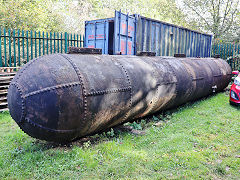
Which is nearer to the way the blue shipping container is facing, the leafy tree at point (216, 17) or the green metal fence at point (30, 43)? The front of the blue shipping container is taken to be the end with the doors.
the green metal fence

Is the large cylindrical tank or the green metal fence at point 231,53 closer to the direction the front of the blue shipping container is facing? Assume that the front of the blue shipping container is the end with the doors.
the large cylindrical tank

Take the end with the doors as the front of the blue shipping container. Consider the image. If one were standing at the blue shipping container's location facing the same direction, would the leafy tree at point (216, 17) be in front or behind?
behind

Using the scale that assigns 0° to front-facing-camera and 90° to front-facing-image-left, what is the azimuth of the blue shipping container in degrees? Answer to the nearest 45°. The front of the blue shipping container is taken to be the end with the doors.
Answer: approximately 45°

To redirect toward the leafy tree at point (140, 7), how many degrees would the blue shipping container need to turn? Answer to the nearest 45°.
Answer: approximately 135° to its right

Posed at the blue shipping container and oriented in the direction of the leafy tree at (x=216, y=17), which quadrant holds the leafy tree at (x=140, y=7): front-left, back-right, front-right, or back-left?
front-left

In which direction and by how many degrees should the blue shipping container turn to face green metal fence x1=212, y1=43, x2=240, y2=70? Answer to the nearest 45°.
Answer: approximately 180°
